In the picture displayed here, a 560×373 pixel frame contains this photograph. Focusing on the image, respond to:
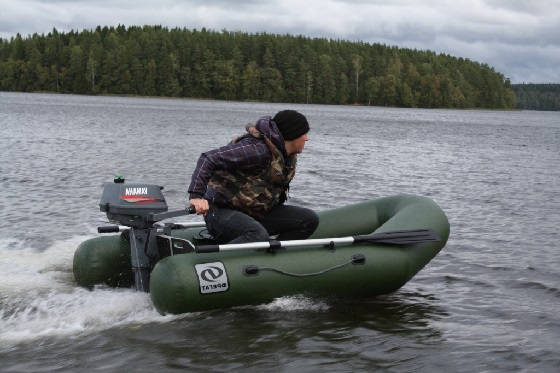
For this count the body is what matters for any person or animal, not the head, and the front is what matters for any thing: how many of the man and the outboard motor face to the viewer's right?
2

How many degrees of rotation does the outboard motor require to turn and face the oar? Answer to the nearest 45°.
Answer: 0° — it already faces it

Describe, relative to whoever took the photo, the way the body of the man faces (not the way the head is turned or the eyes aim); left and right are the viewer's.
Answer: facing to the right of the viewer

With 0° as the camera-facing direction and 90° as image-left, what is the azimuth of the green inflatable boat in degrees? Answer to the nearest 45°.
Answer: approximately 225°

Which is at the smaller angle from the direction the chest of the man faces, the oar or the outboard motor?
the oar

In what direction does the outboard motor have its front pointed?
to the viewer's right

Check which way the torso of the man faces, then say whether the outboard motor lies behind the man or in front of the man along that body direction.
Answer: behind
